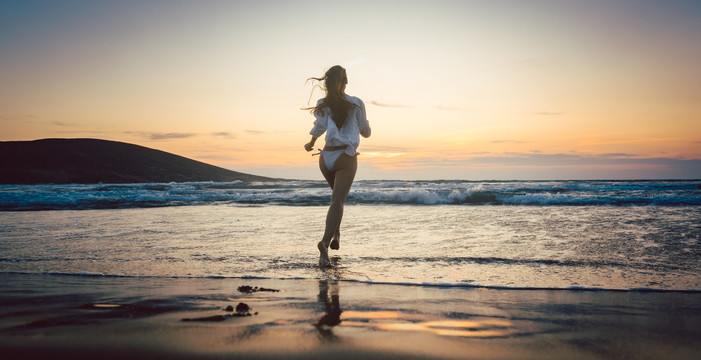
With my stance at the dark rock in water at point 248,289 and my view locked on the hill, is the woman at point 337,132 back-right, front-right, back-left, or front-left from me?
front-right

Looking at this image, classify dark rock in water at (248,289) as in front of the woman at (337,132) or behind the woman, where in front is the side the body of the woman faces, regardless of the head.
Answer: behind

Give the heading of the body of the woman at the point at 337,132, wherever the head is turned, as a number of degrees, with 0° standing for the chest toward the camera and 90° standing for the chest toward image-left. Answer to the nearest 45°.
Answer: approximately 180°

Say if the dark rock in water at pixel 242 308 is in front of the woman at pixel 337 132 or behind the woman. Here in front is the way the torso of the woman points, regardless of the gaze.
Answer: behind

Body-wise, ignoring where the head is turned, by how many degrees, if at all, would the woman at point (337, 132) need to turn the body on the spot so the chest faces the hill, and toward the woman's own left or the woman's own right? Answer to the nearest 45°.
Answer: approximately 45° to the woman's own left

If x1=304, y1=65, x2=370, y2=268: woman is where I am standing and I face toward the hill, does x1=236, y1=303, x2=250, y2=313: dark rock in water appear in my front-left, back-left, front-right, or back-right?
back-left
